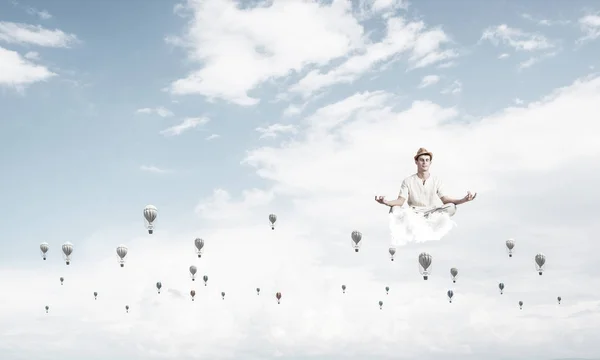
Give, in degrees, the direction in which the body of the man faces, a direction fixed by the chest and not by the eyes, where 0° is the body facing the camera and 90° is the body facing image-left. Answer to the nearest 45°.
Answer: approximately 0°
